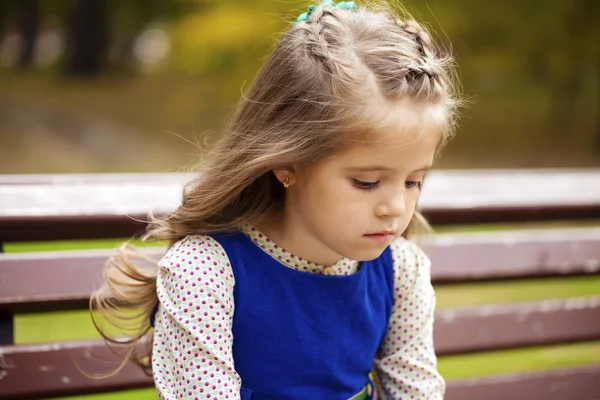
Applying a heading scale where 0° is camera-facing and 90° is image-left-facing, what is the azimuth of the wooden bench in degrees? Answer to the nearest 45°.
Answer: approximately 0°

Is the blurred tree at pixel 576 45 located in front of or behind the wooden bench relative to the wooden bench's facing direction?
behind

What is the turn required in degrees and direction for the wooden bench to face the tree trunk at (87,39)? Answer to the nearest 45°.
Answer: approximately 180°

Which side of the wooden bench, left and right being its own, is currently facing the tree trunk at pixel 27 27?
back

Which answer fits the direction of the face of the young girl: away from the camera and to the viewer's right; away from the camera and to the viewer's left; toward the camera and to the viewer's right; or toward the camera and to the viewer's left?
toward the camera and to the viewer's right

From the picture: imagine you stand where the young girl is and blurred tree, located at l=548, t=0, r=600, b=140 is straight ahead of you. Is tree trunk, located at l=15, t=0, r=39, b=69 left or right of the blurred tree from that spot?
left
